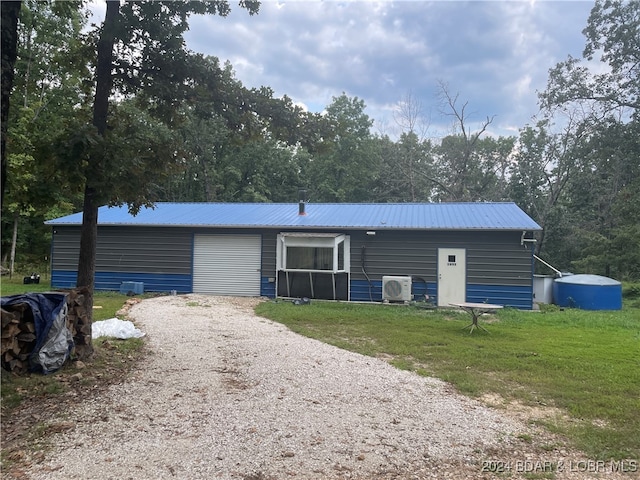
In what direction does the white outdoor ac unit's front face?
toward the camera

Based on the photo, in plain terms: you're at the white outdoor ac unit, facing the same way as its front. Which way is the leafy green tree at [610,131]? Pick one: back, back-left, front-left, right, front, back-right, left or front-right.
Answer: back-left

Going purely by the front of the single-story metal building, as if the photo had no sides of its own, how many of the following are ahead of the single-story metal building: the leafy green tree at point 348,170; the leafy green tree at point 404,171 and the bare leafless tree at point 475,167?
0

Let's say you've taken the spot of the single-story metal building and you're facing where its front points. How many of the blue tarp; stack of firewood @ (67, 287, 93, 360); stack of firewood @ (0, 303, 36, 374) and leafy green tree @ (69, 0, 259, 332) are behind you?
0

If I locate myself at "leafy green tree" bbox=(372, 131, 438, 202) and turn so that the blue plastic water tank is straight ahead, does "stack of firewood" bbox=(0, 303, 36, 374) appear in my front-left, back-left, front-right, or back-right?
front-right

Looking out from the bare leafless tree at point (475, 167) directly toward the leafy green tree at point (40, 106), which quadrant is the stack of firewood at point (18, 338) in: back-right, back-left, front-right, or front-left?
front-left

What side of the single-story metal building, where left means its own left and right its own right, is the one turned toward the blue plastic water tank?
left

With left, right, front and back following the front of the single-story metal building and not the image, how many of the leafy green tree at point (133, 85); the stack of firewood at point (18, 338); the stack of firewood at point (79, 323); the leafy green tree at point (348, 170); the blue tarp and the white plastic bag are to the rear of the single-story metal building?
1

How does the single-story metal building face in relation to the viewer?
toward the camera

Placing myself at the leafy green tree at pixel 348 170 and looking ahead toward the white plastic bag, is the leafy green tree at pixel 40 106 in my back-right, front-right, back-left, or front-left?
front-right

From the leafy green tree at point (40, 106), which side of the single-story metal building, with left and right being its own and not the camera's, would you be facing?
right

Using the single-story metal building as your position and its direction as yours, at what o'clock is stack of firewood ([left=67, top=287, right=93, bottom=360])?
The stack of firewood is roughly at 1 o'clock from the single-story metal building.

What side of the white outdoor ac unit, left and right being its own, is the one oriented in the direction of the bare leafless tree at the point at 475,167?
back

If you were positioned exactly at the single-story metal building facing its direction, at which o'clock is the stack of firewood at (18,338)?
The stack of firewood is roughly at 1 o'clock from the single-story metal building.

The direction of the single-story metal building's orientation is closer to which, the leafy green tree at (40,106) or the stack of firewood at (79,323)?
the stack of firewood

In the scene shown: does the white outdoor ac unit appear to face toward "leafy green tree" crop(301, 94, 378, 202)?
no

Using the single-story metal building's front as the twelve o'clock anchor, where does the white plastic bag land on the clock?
The white plastic bag is roughly at 1 o'clock from the single-story metal building.

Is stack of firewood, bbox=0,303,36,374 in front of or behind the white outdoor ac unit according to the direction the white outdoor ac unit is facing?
in front
